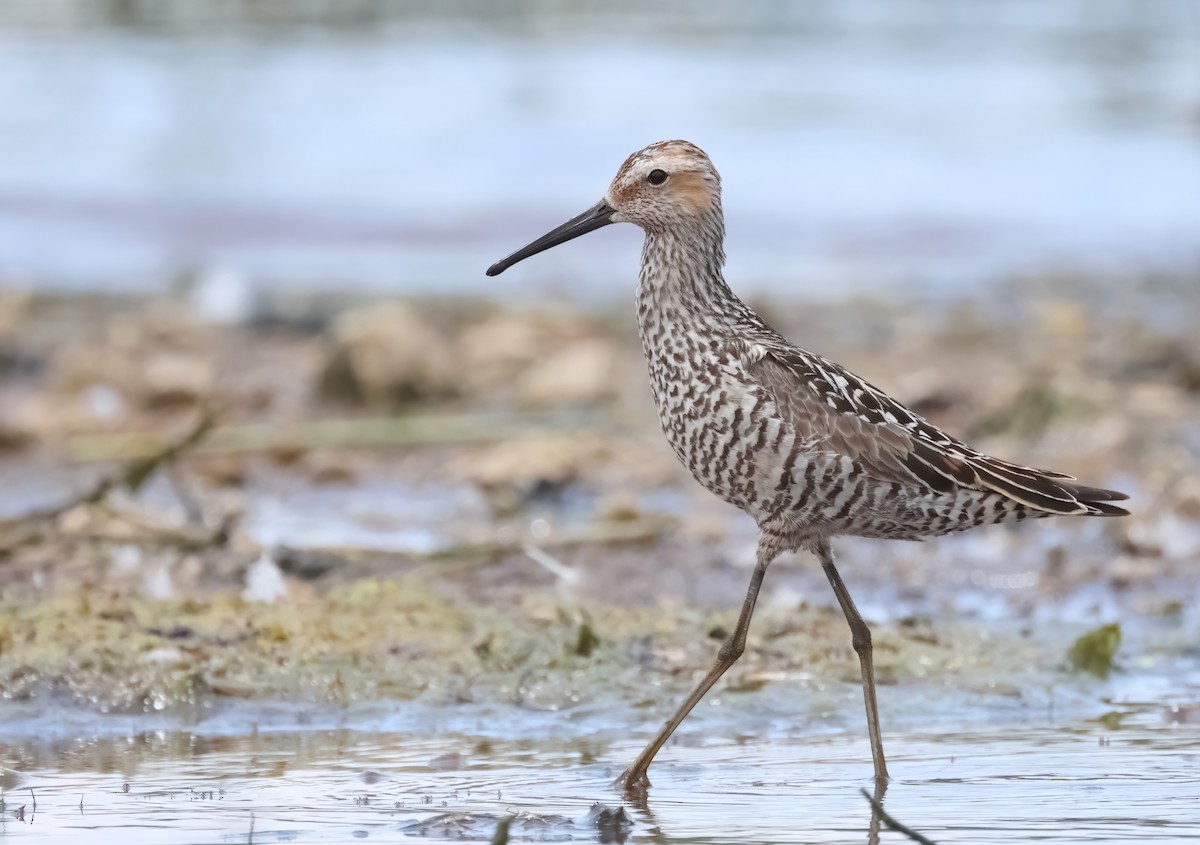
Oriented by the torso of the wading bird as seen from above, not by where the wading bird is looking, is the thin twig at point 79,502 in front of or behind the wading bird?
in front

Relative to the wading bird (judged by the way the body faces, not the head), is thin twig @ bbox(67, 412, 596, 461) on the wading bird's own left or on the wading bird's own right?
on the wading bird's own right

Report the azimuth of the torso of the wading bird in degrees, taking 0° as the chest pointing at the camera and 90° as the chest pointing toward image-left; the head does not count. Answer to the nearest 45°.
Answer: approximately 90°
